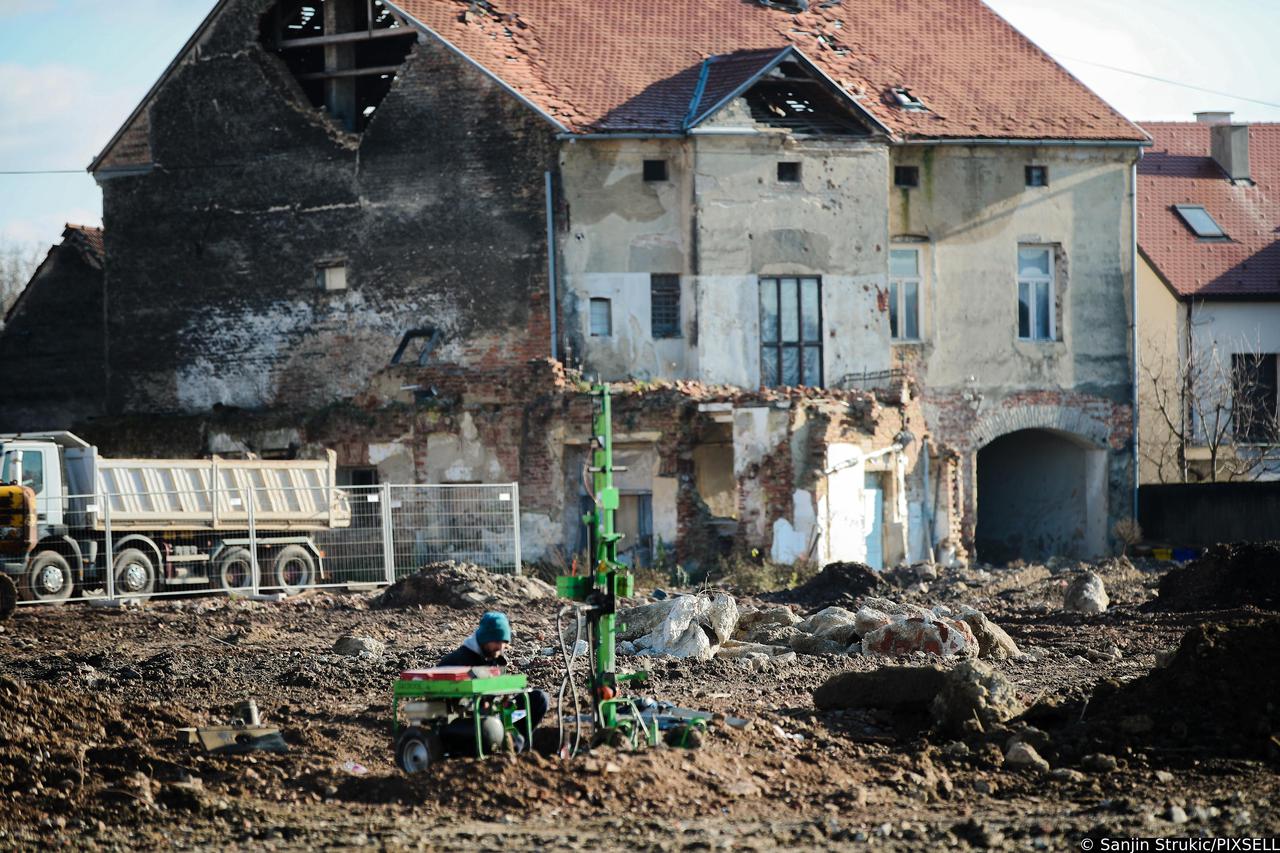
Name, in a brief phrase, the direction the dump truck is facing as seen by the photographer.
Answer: facing to the left of the viewer

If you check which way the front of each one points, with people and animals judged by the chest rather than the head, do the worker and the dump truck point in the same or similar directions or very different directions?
very different directions

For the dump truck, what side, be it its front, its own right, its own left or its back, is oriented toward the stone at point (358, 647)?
left

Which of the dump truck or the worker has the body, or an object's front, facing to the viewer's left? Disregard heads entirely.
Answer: the dump truck

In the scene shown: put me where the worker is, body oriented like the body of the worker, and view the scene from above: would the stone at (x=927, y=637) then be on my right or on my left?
on my left

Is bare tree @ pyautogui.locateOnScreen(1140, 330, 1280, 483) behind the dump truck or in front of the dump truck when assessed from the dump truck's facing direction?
behind
